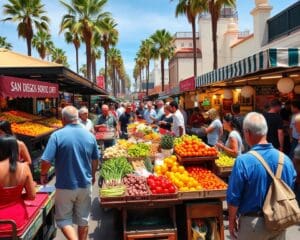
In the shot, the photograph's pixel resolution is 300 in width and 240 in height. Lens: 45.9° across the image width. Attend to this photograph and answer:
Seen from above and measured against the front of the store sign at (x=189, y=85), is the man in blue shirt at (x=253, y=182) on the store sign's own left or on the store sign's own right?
on the store sign's own left

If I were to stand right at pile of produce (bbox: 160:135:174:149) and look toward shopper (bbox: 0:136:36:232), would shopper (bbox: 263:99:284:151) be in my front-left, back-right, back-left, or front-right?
back-left

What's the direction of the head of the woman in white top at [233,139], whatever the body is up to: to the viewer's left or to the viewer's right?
to the viewer's left

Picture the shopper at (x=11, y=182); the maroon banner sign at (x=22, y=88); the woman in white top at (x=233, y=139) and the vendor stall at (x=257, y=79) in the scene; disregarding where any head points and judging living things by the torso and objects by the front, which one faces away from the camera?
the shopper

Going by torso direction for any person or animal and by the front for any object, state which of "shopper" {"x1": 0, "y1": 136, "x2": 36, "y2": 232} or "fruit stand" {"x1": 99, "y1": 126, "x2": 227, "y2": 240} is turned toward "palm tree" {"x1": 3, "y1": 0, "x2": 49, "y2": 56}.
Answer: the shopper

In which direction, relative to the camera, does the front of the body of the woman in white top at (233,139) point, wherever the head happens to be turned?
to the viewer's left

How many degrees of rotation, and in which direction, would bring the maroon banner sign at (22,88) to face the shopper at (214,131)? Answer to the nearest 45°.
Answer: approximately 45° to its left

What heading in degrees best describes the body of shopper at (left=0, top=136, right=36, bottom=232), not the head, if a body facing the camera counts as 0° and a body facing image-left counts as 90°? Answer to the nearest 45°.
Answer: approximately 180°

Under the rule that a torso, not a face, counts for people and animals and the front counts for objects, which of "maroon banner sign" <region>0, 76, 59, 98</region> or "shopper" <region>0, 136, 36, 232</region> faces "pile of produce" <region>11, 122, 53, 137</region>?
the shopper

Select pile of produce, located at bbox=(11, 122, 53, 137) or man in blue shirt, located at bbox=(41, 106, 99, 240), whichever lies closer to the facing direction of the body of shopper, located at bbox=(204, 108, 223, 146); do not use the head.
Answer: the pile of produce

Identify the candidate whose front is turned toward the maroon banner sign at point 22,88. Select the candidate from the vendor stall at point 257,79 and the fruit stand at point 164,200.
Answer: the vendor stall

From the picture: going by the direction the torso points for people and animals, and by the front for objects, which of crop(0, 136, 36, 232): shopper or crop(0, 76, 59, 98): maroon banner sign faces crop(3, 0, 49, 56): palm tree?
the shopper

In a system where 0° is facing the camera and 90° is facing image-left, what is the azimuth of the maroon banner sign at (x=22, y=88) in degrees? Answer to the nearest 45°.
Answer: approximately 315°

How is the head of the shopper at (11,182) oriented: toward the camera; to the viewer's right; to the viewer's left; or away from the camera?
away from the camera
